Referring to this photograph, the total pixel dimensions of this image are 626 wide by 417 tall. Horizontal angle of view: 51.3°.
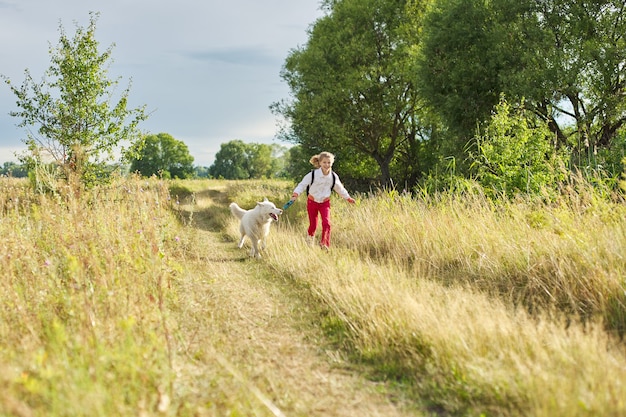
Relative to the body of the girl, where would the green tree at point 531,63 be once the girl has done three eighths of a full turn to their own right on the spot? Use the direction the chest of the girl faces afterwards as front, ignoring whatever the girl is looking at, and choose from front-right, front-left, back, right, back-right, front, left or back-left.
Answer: right

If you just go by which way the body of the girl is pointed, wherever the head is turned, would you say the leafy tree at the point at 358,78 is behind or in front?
behind

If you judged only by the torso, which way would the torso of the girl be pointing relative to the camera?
toward the camera

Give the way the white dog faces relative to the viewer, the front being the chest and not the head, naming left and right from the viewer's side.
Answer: facing the viewer and to the right of the viewer

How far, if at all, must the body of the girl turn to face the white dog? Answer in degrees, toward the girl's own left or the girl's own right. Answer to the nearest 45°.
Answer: approximately 90° to the girl's own right

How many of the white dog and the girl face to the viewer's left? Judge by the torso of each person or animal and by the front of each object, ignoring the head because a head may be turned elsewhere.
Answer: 0

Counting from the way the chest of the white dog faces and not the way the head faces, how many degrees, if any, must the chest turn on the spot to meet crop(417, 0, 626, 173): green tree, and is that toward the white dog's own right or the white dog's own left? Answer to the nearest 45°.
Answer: approximately 90° to the white dog's own left

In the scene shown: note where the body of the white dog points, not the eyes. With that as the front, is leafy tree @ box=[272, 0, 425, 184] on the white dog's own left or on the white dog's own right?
on the white dog's own left
